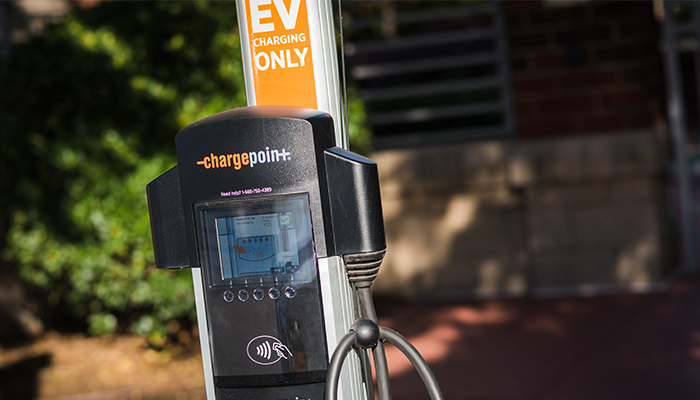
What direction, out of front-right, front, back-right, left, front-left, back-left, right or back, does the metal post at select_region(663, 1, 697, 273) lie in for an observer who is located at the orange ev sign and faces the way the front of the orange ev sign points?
back-left

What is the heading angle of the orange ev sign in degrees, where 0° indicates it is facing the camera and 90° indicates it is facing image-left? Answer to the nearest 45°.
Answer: approximately 0°
